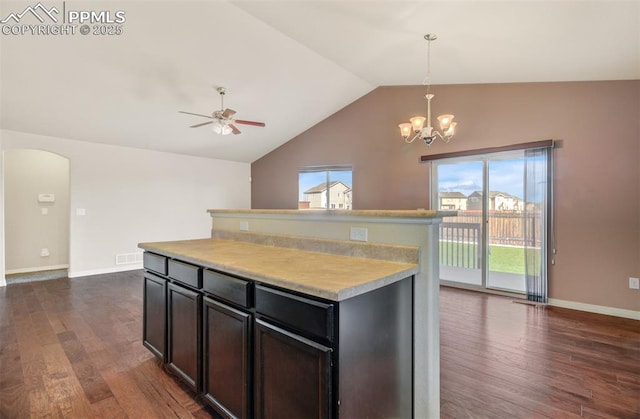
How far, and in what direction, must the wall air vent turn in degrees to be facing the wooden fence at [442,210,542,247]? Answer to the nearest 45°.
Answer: approximately 45° to its left

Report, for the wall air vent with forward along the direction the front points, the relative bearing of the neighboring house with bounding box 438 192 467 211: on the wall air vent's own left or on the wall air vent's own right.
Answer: on the wall air vent's own left

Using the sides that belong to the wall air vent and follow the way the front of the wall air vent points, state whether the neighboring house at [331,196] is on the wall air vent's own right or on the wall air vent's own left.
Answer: on the wall air vent's own left

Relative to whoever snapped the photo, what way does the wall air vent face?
facing the viewer

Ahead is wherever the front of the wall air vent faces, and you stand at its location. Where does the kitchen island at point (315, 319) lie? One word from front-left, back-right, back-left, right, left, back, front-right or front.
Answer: front

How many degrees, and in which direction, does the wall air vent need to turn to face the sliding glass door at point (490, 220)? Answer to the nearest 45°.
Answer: approximately 45° to its left
